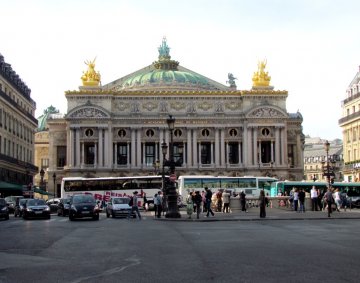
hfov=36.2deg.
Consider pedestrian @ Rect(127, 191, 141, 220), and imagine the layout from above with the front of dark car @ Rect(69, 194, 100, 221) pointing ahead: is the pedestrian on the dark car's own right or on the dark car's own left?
on the dark car's own left

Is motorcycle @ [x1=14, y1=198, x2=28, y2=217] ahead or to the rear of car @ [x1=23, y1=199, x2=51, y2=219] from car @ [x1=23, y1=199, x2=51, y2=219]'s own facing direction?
to the rear

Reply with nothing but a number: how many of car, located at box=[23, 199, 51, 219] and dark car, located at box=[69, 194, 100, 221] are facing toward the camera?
2

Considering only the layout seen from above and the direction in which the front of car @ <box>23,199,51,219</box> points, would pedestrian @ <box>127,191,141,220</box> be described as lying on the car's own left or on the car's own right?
on the car's own left
